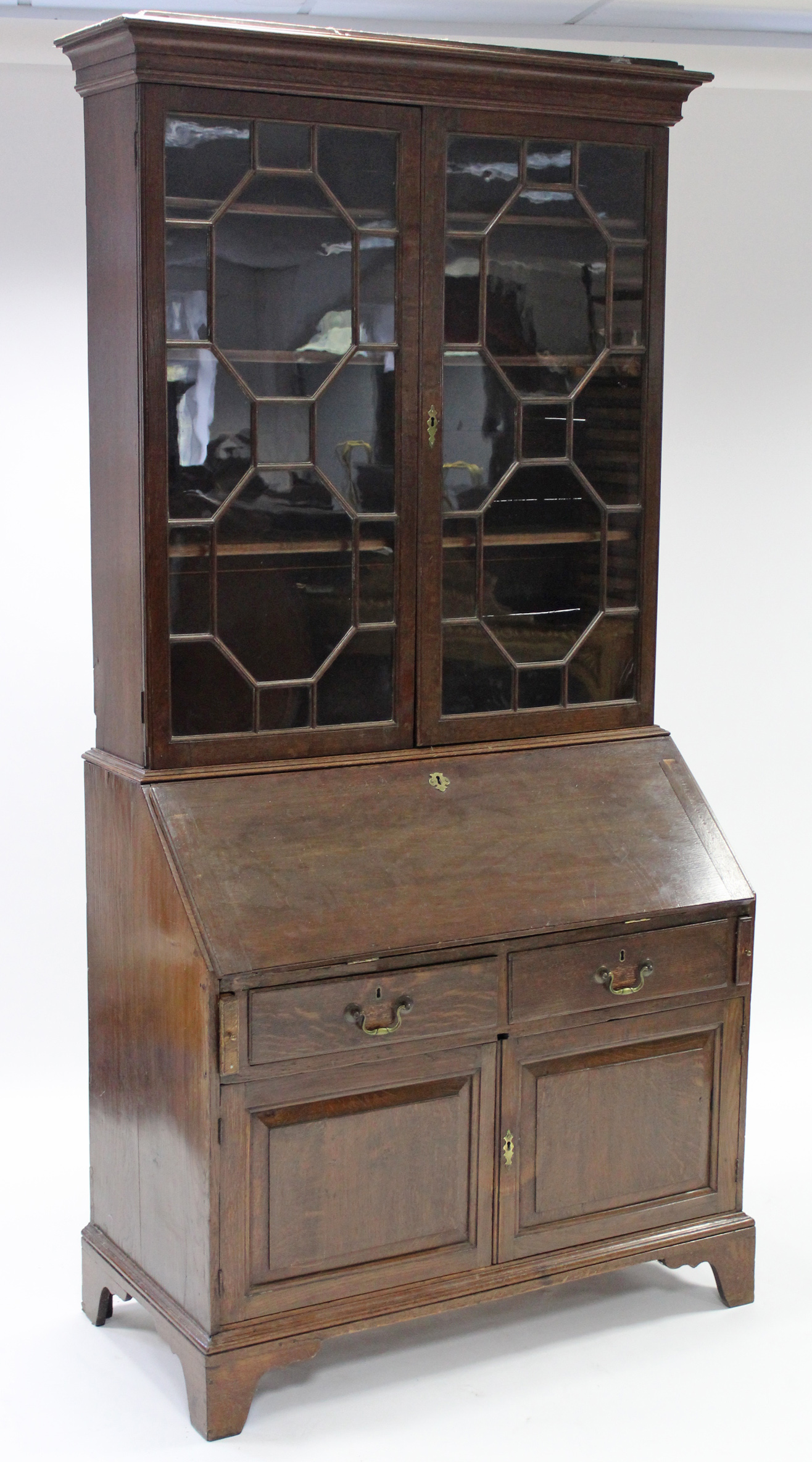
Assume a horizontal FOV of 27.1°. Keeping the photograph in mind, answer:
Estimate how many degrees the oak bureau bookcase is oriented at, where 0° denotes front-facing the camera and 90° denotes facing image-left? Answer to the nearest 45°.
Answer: approximately 315°
